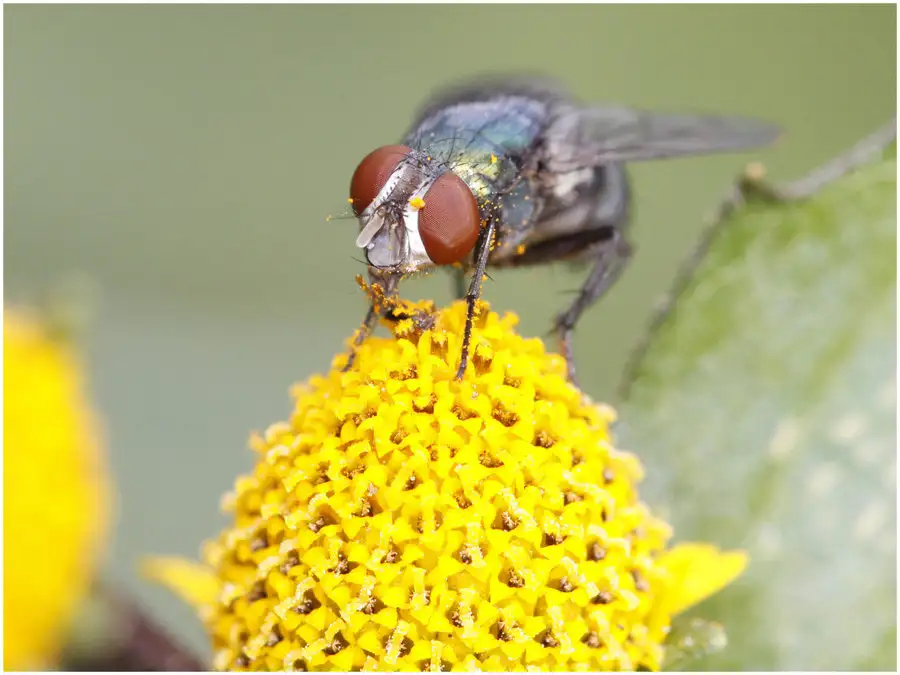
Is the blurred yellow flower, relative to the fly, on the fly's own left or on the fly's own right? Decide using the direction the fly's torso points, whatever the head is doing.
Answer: on the fly's own right

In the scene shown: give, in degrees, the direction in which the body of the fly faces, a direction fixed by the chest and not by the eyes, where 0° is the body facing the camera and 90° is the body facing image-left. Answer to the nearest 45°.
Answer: approximately 45°
